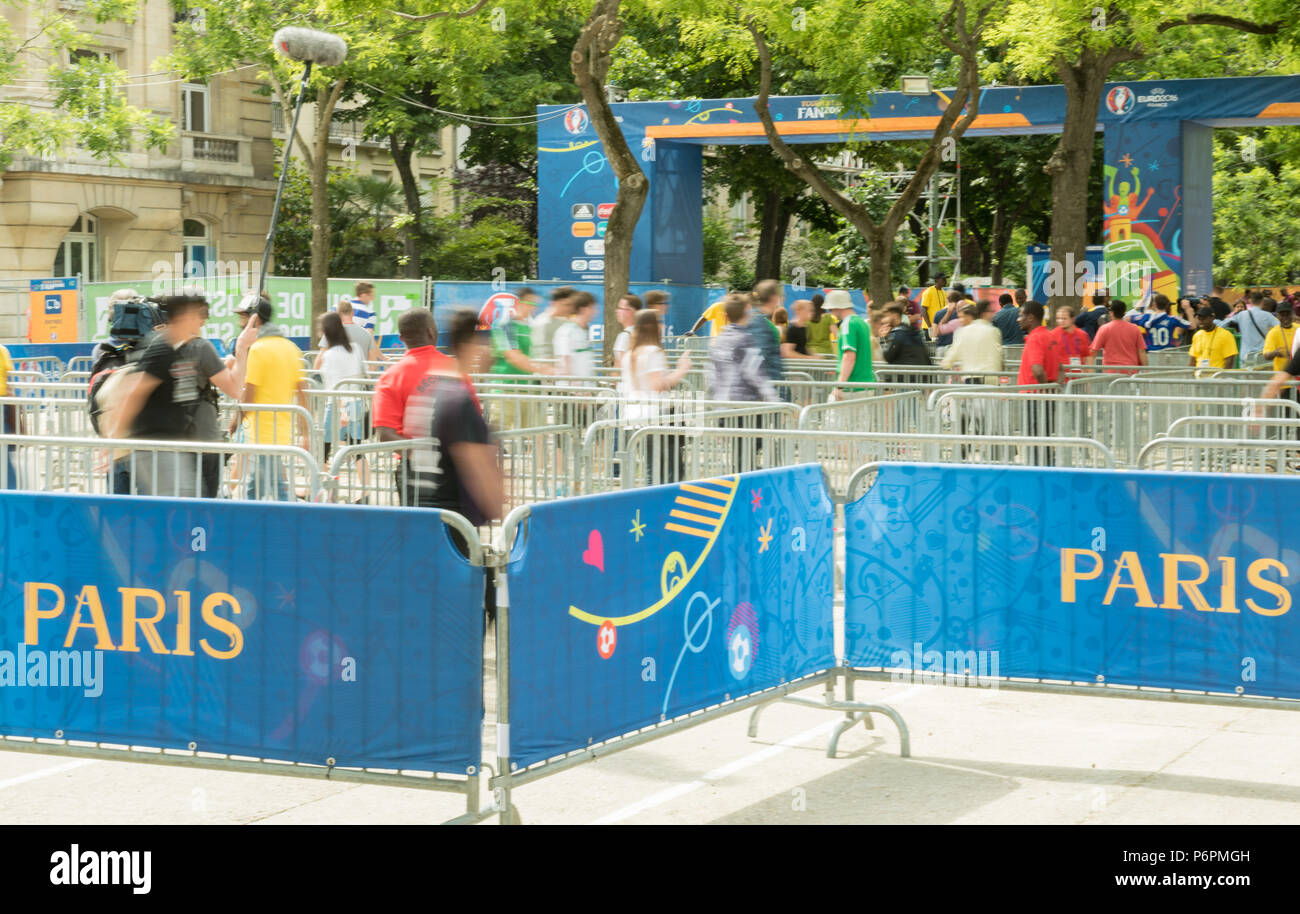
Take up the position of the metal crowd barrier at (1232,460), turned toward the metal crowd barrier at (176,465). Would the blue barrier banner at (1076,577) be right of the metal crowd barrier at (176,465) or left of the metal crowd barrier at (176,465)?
left

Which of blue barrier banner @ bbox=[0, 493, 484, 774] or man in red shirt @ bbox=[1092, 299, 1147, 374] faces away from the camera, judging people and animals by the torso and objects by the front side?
the man in red shirt

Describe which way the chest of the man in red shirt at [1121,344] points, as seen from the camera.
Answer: away from the camera

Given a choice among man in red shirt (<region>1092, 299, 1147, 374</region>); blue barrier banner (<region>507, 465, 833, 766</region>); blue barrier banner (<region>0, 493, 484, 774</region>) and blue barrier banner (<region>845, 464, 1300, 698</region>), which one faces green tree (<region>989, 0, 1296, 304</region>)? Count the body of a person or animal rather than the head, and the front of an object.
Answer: the man in red shirt

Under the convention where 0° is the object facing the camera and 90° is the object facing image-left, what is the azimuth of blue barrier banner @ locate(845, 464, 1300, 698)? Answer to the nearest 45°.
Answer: approximately 0°

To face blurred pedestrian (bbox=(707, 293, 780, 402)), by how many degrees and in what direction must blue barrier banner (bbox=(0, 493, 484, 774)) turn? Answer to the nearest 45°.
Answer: approximately 135° to its left
